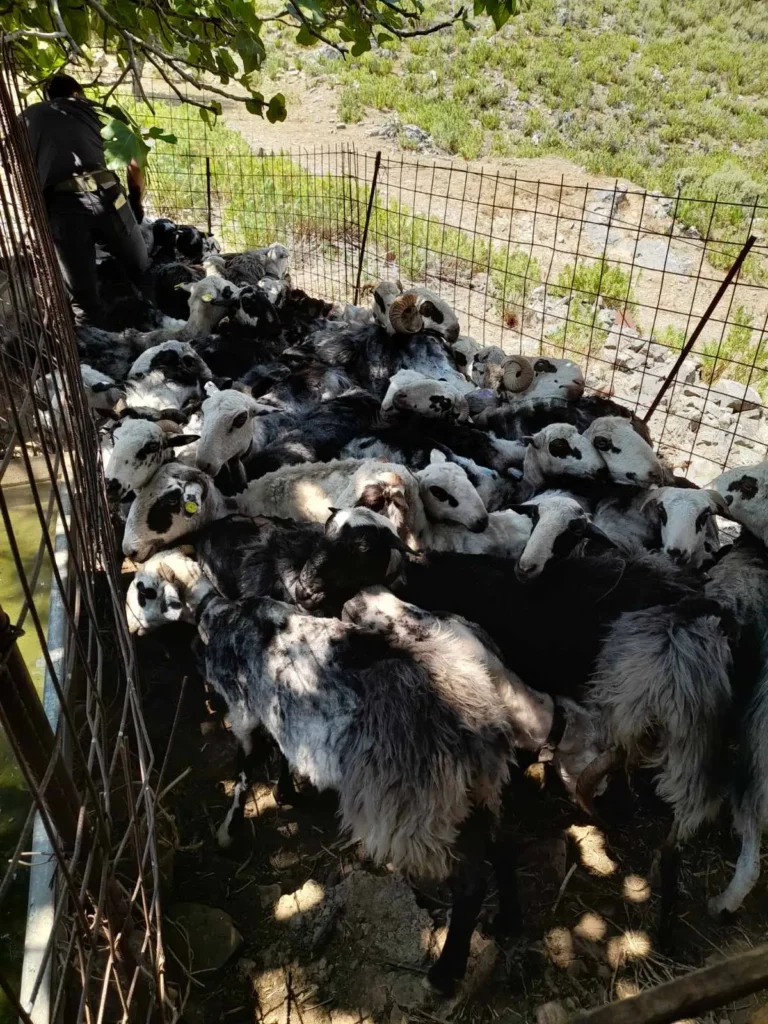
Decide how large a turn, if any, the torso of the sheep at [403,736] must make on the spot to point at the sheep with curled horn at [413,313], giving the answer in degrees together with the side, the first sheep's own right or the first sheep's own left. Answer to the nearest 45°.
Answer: approximately 45° to the first sheep's own right

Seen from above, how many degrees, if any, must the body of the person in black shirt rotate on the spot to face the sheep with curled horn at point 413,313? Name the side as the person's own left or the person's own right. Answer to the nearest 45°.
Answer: approximately 135° to the person's own right

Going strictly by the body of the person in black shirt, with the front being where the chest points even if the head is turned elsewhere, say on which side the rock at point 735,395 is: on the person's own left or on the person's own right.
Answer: on the person's own right

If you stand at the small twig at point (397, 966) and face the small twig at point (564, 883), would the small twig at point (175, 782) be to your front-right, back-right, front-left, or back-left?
back-left

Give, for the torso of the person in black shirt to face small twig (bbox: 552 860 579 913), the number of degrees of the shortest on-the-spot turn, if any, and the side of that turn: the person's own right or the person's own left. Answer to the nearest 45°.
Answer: approximately 180°

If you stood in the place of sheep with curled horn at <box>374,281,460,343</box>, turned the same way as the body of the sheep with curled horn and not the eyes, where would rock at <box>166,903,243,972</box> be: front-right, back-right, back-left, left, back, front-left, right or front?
right

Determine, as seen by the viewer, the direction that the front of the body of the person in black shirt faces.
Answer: away from the camera

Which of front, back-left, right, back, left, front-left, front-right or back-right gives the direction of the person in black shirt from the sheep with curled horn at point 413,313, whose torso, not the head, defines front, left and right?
back

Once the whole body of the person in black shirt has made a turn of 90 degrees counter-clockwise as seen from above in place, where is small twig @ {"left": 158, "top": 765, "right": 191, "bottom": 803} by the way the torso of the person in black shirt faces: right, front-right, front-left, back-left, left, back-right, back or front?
left

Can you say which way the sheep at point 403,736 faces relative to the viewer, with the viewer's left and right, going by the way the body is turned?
facing away from the viewer and to the left of the viewer

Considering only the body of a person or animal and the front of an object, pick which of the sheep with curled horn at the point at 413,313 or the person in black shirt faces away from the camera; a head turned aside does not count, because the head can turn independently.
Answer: the person in black shirt

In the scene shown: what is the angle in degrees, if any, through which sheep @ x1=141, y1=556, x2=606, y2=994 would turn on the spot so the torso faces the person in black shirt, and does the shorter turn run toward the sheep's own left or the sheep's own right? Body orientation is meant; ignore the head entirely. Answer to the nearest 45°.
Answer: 0° — it already faces them
